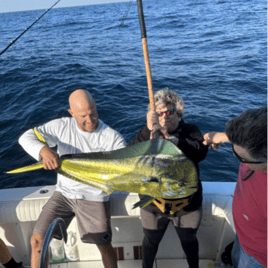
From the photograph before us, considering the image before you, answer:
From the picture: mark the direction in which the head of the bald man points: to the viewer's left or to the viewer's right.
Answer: to the viewer's right

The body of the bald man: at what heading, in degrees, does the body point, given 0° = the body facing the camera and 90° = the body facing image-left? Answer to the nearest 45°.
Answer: approximately 0°

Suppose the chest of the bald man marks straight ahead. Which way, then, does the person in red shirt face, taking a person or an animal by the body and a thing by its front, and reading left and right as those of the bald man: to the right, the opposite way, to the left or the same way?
to the right

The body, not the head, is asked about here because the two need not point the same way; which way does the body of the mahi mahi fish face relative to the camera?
to the viewer's right

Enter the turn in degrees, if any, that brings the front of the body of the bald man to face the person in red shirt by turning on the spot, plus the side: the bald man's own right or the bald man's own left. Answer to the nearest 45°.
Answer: approximately 45° to the bald man's own left
